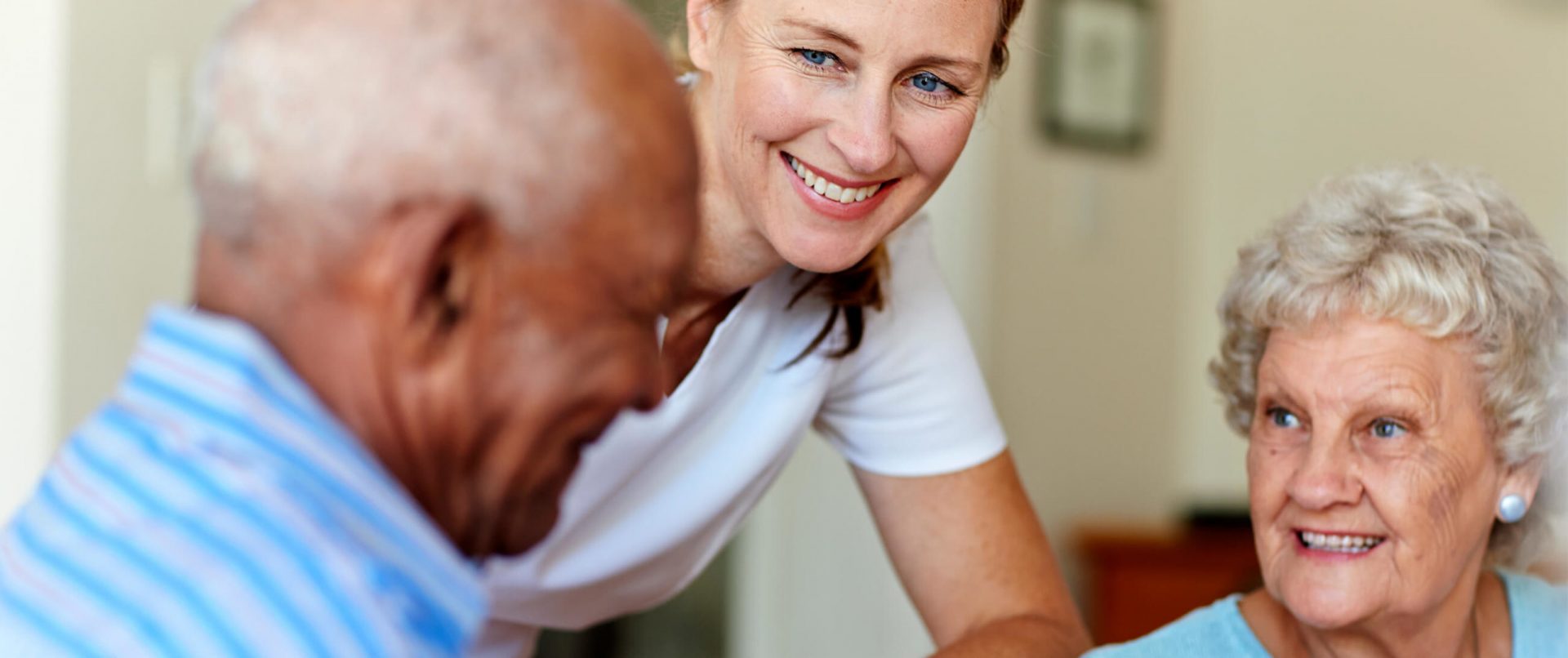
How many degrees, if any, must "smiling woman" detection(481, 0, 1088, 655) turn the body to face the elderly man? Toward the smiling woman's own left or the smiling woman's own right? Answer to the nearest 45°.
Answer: approximately 45° to the smiling woman's own right

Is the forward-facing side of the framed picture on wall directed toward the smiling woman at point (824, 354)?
yes

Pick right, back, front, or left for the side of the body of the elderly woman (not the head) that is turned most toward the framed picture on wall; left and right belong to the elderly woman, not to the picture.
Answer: back

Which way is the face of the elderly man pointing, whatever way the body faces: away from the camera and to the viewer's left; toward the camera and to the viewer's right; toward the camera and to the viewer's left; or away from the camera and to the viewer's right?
away from the camera and to the viewer's right

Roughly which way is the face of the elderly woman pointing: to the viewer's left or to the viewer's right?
to the viewer's left

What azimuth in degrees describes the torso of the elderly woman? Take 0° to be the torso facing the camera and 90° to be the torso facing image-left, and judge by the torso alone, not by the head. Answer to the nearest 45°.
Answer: approximately 45°

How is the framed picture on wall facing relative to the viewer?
toward the camera

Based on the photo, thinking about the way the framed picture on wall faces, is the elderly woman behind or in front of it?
in front
